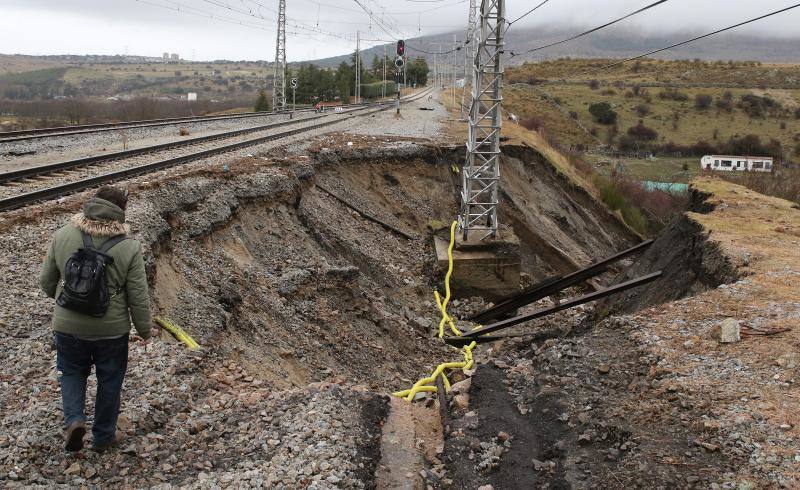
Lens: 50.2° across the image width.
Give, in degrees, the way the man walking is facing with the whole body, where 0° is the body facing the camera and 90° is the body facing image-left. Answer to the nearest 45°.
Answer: approximately 180°

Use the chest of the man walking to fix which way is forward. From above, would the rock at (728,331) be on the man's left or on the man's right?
on the man's right

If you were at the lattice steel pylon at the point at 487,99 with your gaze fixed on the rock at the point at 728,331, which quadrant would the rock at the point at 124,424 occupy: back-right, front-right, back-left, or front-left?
front-right

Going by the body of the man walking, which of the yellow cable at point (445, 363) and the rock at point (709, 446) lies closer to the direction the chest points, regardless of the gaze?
the yellow cable

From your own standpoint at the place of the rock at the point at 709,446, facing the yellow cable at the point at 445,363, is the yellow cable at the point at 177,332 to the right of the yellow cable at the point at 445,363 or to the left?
left

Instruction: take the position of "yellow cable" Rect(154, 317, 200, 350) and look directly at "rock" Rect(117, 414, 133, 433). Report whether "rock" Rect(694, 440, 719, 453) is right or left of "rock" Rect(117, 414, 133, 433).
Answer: left

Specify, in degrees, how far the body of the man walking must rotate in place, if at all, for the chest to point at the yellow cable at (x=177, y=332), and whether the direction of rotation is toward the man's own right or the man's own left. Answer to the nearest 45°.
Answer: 0° — they already face it

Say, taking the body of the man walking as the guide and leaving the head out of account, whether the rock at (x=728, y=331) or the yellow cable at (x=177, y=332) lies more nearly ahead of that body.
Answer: the yellow cable

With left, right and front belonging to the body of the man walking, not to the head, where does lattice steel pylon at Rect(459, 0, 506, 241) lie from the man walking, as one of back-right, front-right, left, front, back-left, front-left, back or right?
front-right

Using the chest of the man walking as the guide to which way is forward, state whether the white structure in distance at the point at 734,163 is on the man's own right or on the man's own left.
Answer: on the man's own right

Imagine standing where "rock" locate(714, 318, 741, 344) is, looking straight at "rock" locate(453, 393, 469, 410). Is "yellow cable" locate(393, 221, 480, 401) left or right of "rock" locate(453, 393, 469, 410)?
right

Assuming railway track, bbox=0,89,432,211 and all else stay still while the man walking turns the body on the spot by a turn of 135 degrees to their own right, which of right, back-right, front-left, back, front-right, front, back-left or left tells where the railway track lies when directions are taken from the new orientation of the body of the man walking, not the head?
back-left
